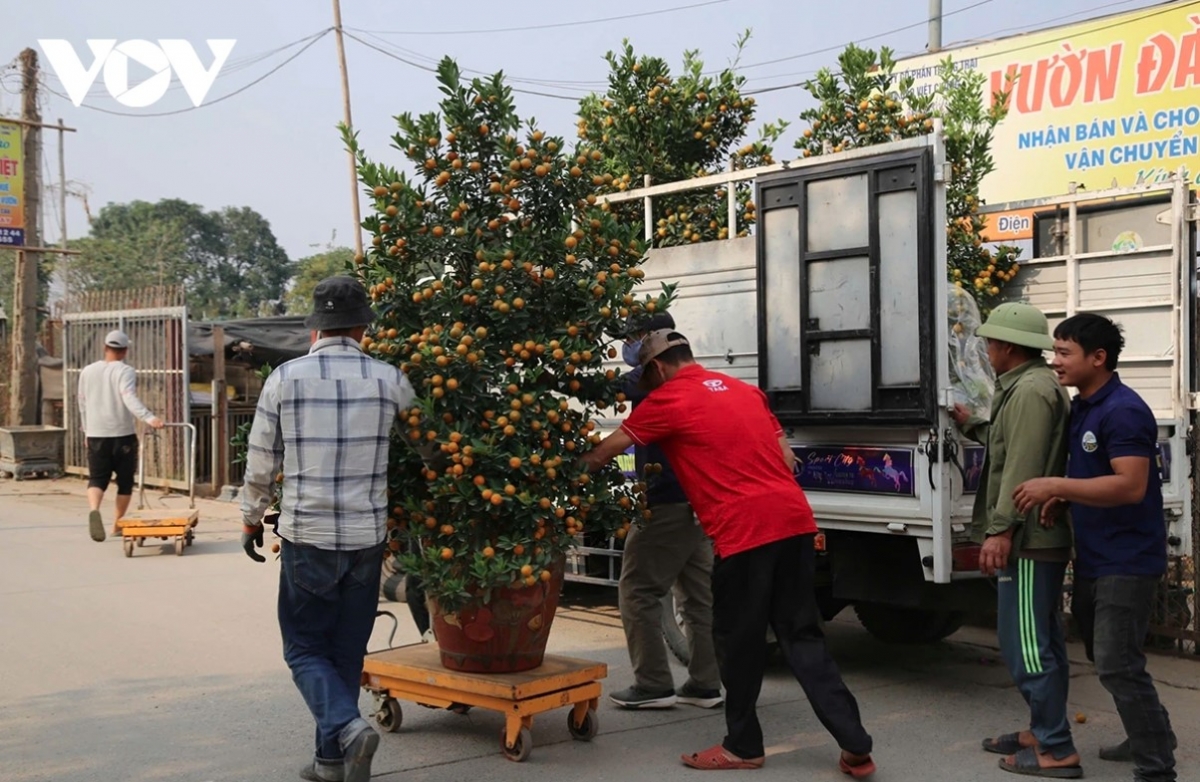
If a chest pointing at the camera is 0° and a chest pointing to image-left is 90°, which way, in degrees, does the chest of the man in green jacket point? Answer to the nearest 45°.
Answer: approximately 90°

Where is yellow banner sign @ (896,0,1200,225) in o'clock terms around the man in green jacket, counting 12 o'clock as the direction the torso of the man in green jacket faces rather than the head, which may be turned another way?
The yellow banner sign is roughly at 3 o'clock from the man in green jacket.

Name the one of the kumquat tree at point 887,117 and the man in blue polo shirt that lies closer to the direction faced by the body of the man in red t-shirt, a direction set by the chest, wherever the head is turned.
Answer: the kumquat tree

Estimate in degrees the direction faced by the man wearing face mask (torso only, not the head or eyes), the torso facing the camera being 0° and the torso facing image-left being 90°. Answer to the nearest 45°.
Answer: approximately 90°

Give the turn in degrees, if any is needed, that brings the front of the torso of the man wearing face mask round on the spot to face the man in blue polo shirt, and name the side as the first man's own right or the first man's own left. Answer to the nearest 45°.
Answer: approximately 135° to the first man's own left

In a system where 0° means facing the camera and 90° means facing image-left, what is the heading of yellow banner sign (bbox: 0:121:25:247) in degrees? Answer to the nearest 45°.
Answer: approximately 0°

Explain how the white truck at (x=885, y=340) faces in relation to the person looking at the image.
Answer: facing away from the viewer and to the left of the viewer

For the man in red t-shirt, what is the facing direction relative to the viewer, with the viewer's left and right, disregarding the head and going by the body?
facing away from the viewer and to the left of the viewer

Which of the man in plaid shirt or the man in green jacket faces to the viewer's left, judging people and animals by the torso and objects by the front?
the man in green jacket
